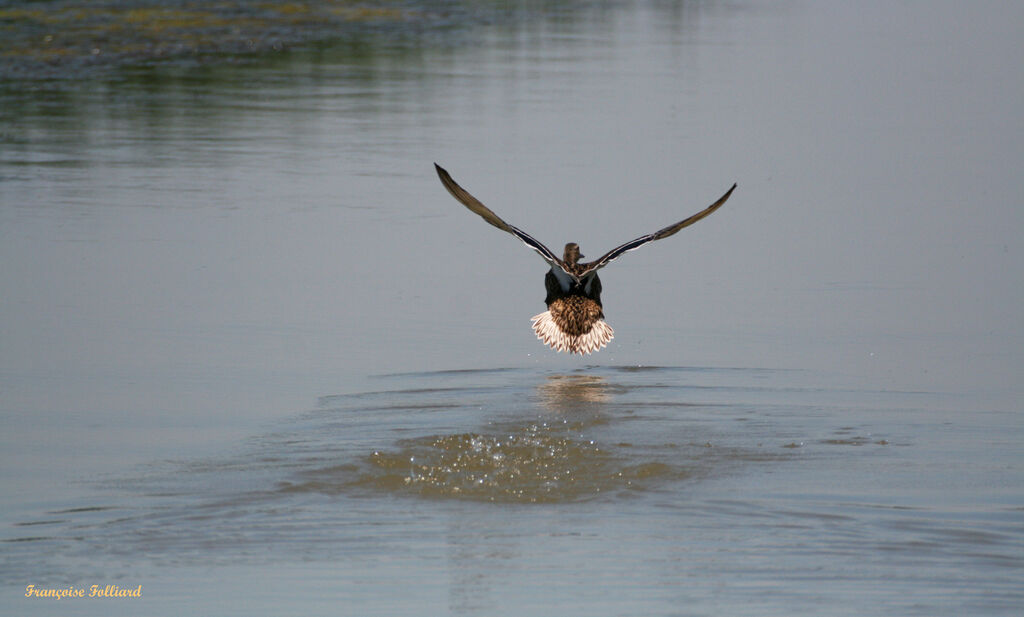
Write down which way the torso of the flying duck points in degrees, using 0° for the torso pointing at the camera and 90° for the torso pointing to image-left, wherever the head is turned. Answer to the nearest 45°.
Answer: approximately 180°
